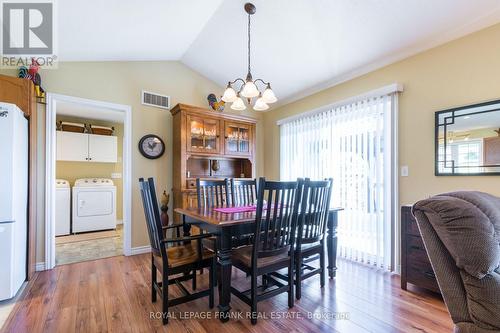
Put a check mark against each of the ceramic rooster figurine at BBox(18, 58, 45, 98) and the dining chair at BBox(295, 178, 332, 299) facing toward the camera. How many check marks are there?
0

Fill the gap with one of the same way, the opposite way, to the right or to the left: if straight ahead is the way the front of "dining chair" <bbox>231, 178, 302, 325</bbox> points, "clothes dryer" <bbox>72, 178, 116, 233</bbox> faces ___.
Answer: the opposite way

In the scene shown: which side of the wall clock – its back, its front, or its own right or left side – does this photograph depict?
front

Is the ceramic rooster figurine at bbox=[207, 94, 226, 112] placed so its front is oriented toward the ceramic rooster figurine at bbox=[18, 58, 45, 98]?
no

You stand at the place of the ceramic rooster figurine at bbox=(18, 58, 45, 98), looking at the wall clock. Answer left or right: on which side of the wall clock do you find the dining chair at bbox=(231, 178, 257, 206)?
right

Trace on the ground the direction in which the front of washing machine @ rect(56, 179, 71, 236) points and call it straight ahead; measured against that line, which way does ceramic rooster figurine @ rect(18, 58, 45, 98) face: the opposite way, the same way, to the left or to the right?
to the left

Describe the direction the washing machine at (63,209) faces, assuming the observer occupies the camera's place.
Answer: facing the viewer

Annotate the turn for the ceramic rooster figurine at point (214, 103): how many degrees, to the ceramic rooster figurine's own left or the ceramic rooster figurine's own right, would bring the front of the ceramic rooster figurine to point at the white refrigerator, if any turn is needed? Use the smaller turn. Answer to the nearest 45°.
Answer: approximately 135° to the ceramic rooster figurine's own right

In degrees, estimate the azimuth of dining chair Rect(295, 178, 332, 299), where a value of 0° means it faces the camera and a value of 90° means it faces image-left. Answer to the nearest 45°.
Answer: approximately 135°

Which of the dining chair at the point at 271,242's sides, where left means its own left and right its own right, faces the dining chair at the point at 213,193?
front

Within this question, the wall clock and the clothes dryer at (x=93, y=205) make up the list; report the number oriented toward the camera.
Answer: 2

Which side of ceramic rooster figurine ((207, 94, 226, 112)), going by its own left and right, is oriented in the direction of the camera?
right

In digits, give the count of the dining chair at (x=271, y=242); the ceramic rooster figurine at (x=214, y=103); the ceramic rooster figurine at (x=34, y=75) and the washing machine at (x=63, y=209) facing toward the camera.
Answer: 1

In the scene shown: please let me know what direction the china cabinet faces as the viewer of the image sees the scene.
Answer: facing the viewer and to the right of the viewer

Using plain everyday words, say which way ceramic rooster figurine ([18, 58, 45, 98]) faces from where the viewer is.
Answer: facing to the right of the viewer

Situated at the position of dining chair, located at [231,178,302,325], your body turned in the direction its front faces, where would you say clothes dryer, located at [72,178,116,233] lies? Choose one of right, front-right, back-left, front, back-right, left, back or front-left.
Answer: front

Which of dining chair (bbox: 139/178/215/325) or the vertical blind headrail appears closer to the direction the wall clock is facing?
the dining chair

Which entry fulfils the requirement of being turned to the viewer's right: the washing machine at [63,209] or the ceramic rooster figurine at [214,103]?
the ceramic rooster figurine

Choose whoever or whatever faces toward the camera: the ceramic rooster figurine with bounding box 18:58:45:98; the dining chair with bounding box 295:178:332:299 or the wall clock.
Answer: the wall clock
